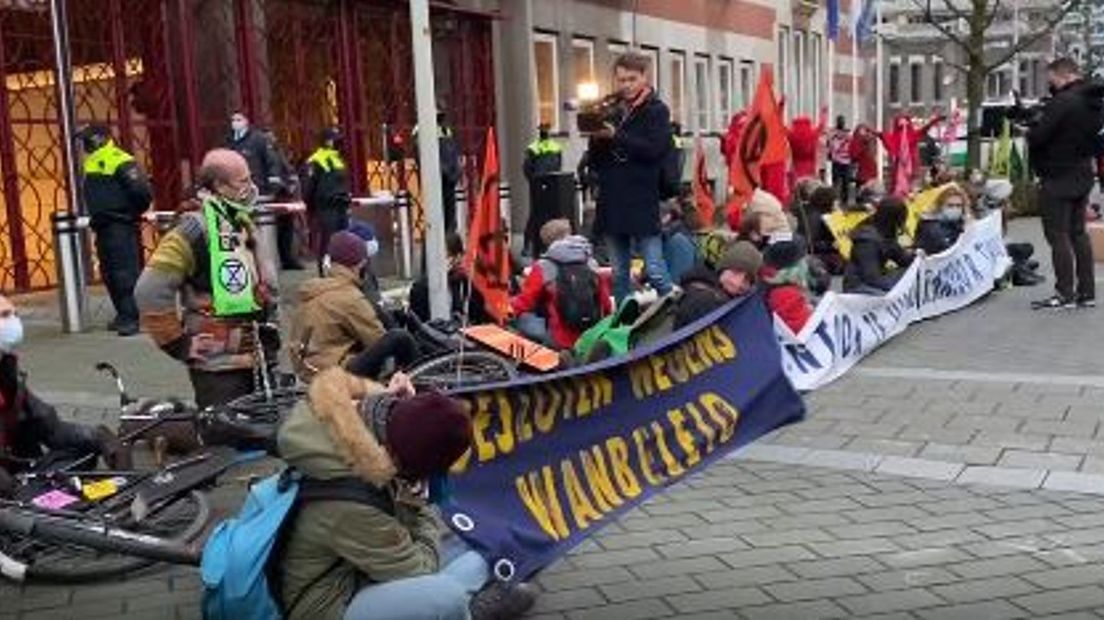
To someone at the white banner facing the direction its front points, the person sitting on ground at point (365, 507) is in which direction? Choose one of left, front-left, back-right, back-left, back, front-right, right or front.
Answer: front-right

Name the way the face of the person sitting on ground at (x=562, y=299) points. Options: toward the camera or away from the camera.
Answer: away from the camera

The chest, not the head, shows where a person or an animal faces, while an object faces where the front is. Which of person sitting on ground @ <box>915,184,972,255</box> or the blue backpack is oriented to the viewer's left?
the blue backpack

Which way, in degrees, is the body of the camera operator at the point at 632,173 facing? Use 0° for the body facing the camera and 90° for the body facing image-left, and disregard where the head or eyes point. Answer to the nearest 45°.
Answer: approximately 45°

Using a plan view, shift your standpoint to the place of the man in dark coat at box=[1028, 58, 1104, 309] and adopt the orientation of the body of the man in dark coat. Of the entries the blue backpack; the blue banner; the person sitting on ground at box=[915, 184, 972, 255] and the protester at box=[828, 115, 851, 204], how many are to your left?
2

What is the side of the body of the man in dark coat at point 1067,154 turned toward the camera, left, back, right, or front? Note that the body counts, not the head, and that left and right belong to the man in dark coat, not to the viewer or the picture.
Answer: left
